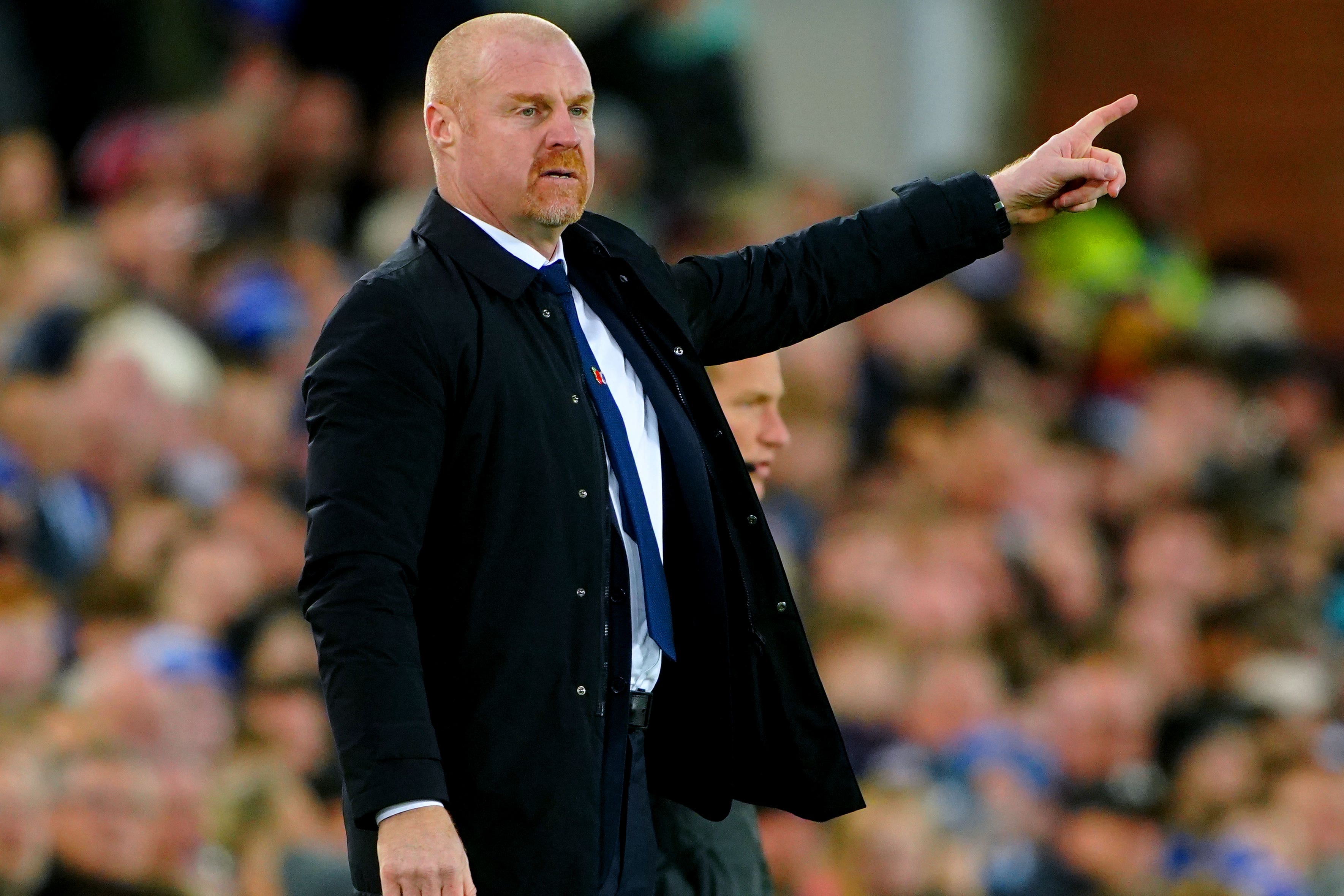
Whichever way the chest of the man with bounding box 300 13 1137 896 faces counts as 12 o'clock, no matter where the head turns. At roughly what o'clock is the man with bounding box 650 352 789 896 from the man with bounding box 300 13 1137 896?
the man with bounding box 650 352 789 896 is roughly at 8 o'clock from the man with bounding box 300 13 1137 896.

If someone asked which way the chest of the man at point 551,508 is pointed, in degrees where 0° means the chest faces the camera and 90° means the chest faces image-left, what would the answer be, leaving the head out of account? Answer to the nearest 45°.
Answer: approximately 315°

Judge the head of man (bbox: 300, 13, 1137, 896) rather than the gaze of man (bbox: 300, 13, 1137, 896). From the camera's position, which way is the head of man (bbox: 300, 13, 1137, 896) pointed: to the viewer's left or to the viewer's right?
to the viewer's right
